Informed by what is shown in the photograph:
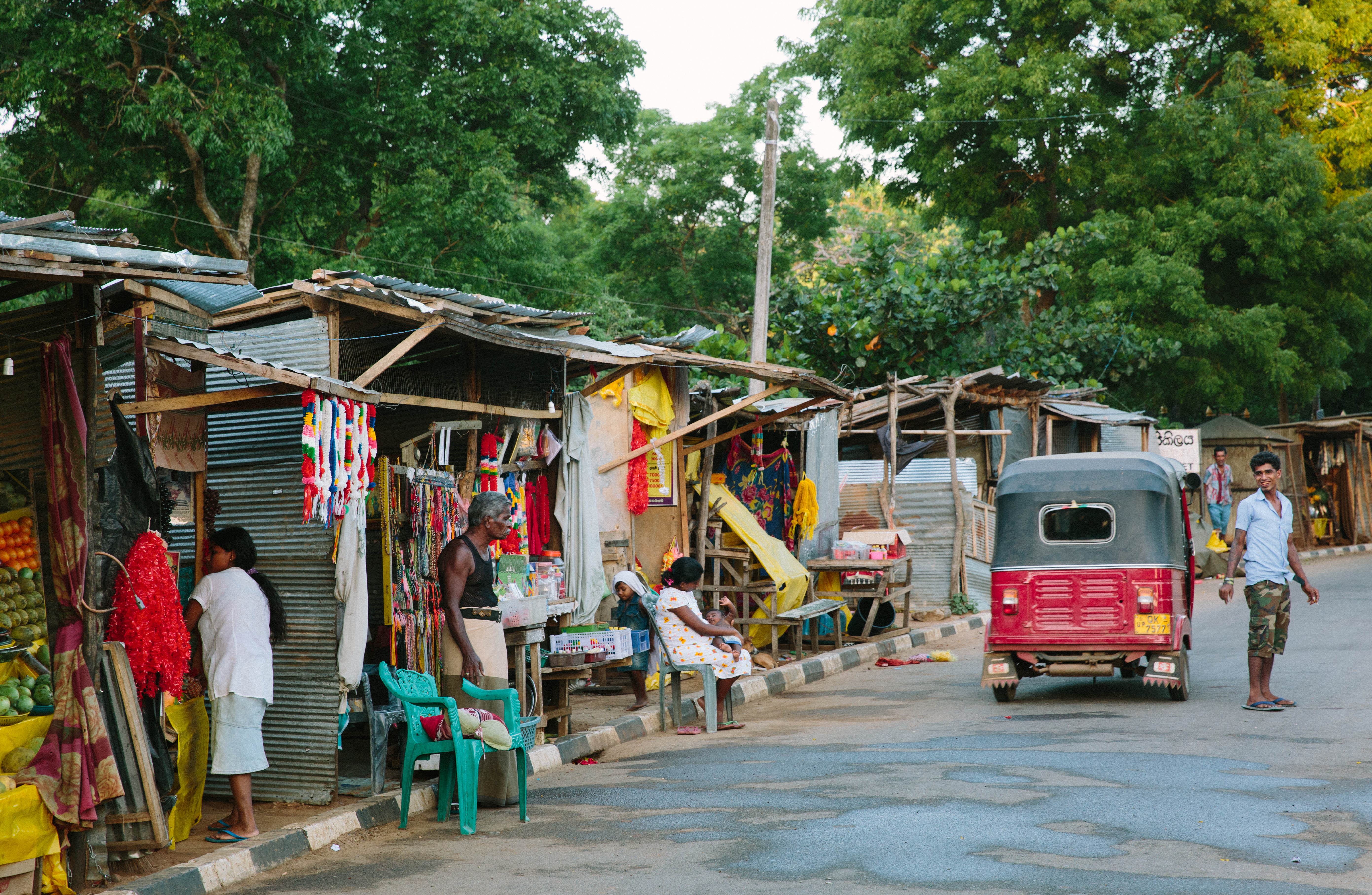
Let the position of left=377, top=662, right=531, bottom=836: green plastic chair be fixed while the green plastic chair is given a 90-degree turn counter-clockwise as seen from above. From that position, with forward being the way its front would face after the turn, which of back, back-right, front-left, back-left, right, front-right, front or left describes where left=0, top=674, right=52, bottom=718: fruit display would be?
back

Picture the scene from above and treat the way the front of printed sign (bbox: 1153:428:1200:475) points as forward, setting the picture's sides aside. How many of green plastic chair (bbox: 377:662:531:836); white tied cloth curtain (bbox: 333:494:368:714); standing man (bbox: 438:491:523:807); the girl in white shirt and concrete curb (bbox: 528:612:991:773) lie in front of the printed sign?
5

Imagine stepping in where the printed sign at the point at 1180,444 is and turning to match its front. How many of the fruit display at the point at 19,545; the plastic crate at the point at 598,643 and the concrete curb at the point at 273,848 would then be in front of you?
3

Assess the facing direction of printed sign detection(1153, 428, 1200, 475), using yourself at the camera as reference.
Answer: facing the viewer

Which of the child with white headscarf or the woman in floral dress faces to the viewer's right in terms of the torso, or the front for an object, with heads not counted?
the woman in floral dress

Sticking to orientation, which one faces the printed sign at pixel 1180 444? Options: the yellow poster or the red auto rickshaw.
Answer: the red auto rickshaw

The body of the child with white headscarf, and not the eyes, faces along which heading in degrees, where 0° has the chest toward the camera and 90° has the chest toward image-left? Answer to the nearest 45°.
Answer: approximately 45°

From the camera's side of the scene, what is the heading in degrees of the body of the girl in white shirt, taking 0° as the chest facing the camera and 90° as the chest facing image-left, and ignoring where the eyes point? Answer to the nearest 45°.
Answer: approximately 135°

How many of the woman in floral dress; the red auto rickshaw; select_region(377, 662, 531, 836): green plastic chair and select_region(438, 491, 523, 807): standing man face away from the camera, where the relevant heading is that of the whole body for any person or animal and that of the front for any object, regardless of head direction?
1

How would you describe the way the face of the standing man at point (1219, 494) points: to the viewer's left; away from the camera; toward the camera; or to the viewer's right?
toward the camera

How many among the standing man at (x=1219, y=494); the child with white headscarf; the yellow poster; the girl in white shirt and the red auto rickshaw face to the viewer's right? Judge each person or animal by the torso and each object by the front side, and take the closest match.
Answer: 0

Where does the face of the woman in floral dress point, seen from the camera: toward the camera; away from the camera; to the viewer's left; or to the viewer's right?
to the viewer's right

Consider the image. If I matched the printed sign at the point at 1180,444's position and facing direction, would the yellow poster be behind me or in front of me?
in front

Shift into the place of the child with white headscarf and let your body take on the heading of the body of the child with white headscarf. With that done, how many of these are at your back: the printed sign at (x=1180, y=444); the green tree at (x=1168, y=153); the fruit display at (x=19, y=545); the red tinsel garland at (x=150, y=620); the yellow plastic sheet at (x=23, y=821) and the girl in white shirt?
2

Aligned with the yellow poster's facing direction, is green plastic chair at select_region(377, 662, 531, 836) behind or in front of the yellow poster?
in front

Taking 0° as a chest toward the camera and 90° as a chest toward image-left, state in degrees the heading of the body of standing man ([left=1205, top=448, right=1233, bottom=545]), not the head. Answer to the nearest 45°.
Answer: approximately 0°
